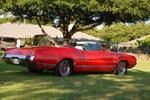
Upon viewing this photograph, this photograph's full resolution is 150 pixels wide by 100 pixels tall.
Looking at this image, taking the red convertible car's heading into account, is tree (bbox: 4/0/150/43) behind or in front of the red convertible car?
in front

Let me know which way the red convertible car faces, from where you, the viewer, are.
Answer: facing away from the viewer and to the right of the viewer
